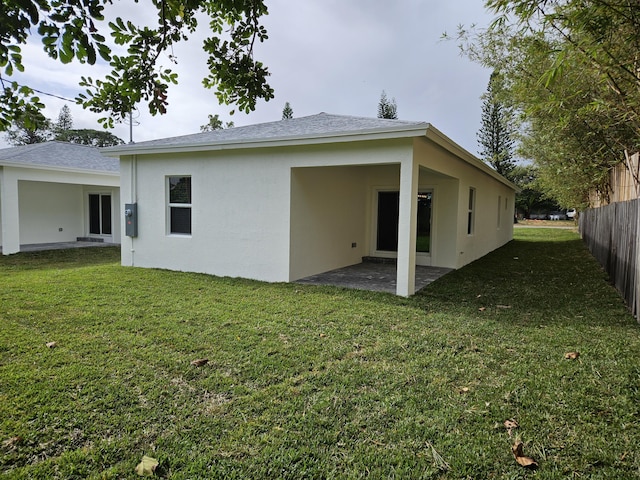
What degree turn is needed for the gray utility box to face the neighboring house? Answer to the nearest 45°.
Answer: approximately 135° to its right

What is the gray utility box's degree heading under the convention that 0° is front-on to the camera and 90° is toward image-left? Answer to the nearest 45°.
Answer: approximately 45°

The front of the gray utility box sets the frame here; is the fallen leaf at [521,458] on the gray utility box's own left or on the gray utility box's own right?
on the gray utility box's own left

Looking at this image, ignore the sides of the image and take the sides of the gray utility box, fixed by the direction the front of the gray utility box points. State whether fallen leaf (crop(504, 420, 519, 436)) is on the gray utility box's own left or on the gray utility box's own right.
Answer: on the gray utility box's own left

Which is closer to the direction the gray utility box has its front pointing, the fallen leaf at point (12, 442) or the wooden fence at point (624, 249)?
the fallen leaf

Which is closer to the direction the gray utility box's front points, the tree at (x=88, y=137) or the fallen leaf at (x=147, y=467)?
the fallen leaf

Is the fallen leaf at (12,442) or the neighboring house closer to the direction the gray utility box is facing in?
the fallen leaf

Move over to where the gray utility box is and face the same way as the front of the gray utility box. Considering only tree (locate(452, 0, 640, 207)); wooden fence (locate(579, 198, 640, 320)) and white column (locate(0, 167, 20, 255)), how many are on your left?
2
